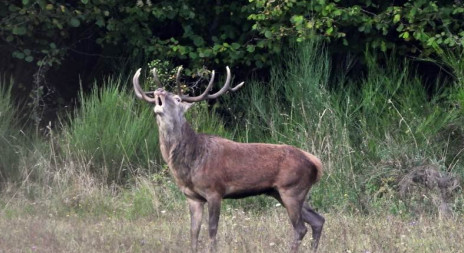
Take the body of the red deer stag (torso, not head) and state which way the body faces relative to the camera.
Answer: to the viewer's left

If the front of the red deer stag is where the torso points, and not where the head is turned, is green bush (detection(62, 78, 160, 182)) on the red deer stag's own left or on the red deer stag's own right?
on the red deer stag's own right
